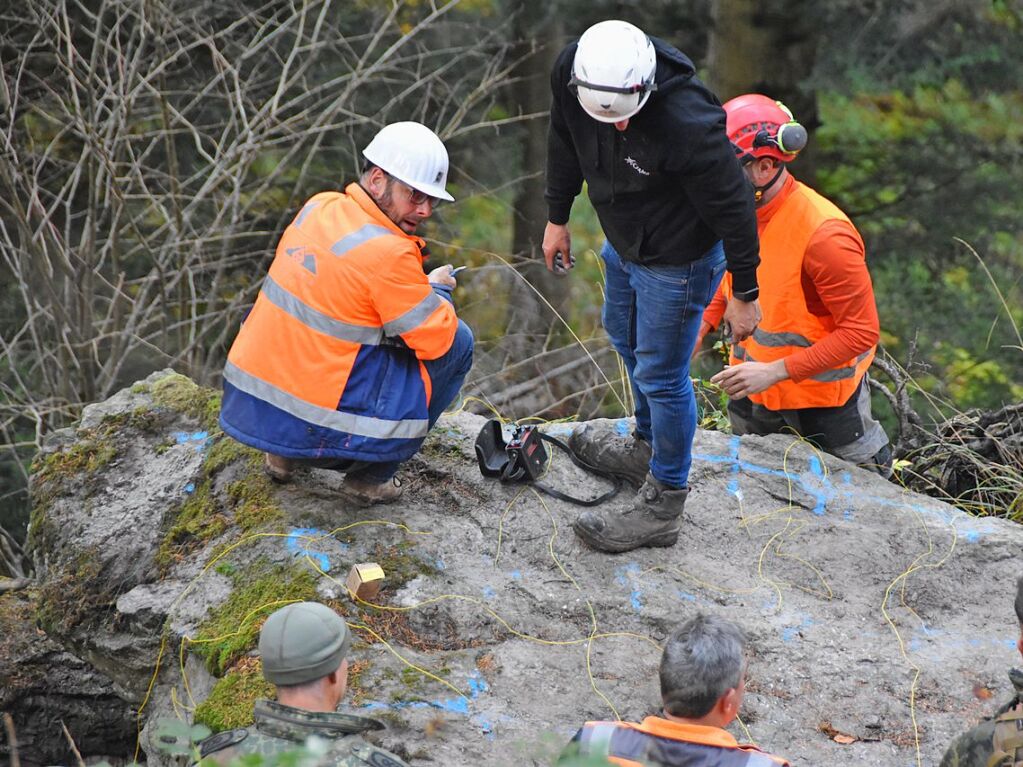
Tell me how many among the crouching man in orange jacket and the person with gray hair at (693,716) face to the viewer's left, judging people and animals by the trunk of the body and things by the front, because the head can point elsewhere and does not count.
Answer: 0

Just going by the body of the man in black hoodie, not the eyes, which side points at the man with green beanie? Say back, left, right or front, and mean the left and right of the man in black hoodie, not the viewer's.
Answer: front

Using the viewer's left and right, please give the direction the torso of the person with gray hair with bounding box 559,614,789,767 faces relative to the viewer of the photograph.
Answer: facing away from the viewer and to the right of the viewer

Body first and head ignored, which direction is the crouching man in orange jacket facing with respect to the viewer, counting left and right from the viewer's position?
facing away from the viewer and to the right of the viewer

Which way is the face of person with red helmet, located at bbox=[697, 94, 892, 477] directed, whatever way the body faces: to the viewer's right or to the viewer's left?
to the viewer's left

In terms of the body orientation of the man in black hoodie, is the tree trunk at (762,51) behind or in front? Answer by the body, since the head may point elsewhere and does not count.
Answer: behind

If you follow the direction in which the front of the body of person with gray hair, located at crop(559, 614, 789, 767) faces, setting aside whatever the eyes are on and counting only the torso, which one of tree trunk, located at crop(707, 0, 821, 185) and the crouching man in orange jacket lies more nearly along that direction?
the tree trunk

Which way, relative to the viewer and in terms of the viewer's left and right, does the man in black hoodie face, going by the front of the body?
facing the viewer and to the left of the viewer

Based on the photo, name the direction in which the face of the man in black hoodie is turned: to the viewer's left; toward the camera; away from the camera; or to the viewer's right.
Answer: toward the camera

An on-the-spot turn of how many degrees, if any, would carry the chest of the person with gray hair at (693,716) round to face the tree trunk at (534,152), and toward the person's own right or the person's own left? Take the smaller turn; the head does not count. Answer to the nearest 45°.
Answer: approximately 45° to the person's own left

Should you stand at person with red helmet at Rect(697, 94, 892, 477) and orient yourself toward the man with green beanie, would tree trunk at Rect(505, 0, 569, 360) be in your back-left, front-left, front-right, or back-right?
back-right

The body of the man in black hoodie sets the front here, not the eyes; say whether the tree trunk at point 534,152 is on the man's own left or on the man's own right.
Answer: on the man's own right

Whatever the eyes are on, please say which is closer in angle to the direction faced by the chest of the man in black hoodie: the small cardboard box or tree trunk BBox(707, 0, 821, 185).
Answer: the small cardboard box

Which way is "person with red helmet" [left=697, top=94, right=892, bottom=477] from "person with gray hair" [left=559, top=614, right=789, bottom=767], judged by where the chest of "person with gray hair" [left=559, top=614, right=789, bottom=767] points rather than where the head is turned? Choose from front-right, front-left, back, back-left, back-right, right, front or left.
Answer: front-left

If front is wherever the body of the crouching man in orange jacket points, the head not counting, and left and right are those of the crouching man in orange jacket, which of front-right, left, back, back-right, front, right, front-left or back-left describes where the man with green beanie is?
back-right

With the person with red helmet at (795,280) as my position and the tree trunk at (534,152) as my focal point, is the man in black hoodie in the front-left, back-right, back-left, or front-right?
back-left

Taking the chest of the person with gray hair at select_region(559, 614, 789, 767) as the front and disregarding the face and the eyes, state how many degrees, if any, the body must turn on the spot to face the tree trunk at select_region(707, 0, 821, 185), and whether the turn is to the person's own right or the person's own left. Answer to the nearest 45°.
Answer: approximately 45° to the person's own left

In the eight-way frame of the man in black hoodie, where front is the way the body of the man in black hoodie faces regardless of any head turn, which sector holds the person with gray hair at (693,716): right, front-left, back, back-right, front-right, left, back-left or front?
front-left
